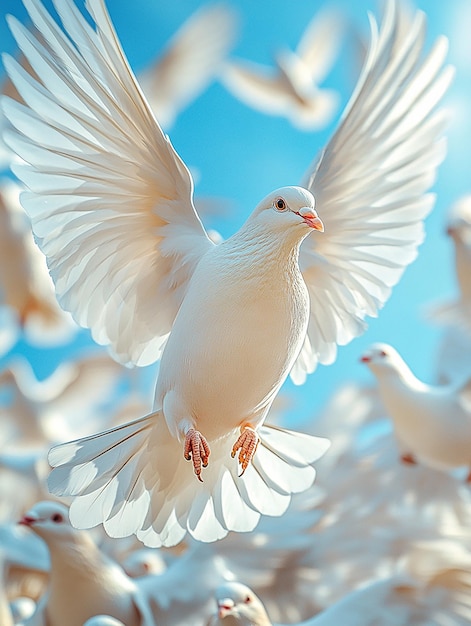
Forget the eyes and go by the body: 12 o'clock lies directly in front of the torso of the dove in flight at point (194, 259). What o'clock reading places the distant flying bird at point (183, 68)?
The distant flying bird is roughly at 7 o'clock from the dove in flight.

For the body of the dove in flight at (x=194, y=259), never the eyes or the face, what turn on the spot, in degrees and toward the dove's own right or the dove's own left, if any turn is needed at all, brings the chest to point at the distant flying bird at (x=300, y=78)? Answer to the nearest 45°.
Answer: approximately 135° to the dove's own left

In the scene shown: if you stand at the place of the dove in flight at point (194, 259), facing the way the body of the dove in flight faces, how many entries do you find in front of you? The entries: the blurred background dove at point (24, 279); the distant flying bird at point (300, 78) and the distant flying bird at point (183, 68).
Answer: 0

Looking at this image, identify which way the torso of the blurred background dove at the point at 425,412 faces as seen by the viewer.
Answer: to the viewer's left

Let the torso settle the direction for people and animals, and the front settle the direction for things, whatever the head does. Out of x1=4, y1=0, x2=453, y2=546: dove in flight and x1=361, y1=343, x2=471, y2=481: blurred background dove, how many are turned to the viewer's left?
1

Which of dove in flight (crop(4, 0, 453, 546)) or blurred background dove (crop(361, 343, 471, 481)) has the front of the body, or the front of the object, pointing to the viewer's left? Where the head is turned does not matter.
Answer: the blurred background dove

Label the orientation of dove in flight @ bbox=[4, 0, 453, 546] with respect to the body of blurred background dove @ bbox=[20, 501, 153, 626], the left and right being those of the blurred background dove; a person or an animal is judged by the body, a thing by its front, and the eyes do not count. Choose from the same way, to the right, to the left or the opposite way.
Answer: to the left

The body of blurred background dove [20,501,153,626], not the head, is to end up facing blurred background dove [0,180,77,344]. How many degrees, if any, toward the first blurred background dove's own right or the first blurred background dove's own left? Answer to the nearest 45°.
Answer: approximately 90° to the first blurred background dove's own right

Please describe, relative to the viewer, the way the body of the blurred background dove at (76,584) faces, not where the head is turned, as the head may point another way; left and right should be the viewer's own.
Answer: facing the viewer and to the left of the viewer

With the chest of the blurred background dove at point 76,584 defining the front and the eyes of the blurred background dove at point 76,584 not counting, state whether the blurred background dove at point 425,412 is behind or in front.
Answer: behind

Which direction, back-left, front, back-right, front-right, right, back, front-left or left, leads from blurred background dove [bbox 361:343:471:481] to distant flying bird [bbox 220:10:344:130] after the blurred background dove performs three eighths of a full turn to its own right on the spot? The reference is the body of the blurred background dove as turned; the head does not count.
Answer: left

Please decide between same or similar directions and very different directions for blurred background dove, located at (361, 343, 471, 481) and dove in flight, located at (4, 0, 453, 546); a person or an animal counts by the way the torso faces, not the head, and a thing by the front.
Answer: very different directions

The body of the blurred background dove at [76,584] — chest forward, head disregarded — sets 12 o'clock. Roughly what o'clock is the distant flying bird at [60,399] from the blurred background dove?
The distant flying bird is roughly at 4 o'clock from the blurred background dove.
